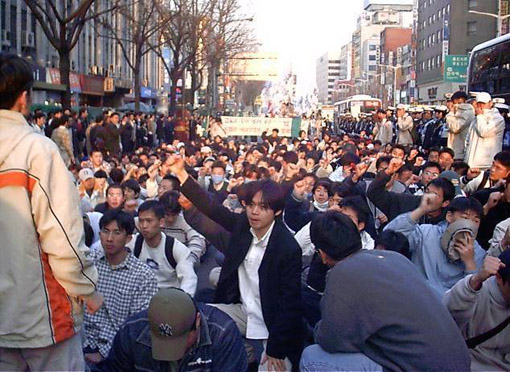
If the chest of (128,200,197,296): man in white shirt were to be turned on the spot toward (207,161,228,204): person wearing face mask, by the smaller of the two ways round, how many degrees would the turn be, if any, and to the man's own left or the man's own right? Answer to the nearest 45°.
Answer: approximately 135° to the man's own right

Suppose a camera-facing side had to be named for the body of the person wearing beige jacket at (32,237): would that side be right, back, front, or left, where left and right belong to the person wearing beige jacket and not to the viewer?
back

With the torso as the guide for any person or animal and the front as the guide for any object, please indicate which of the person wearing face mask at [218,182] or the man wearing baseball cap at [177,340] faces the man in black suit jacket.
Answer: the person wearing face mask

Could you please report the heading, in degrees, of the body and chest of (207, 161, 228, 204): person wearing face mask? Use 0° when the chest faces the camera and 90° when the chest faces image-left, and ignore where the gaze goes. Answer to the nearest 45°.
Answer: approximately 0°

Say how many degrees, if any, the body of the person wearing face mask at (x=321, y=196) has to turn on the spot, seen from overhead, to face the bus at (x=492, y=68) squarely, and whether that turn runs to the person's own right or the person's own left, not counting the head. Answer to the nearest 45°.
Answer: approximately 180°
